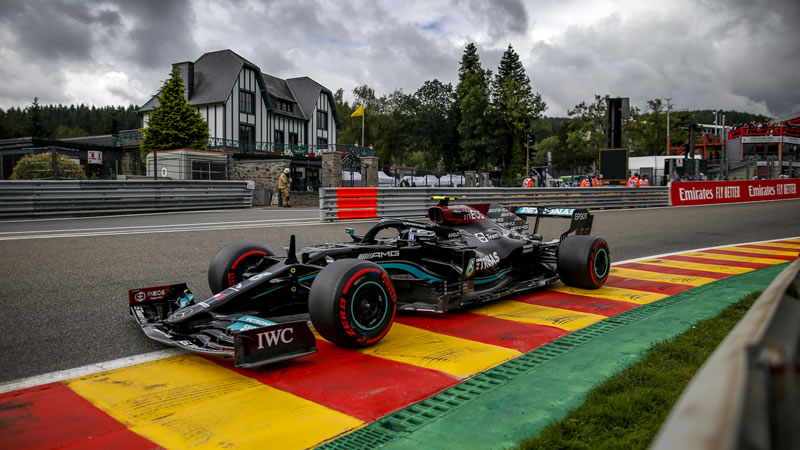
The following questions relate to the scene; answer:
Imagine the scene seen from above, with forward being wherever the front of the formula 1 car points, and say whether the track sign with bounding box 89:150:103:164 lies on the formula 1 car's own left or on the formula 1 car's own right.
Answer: on the formula 1 car's own right

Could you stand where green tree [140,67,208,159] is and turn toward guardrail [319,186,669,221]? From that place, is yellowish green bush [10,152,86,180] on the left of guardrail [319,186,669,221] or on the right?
right

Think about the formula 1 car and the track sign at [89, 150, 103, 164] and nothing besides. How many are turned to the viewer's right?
0

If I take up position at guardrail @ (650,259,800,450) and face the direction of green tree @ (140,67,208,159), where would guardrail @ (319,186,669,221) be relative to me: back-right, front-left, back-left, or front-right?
front-right

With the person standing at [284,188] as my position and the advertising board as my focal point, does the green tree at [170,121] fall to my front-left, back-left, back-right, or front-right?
back-left

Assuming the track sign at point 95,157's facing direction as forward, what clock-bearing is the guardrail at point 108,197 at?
The guardrail is roughly at 12 o'clock from the track sign.

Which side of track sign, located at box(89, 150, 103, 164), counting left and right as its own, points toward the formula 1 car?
front

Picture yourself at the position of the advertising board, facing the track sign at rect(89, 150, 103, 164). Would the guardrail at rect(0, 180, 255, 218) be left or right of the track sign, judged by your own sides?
left

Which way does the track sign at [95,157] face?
toward the camera

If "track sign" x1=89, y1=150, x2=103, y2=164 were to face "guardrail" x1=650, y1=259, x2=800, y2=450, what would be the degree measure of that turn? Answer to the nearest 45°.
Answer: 0° — it already faces it

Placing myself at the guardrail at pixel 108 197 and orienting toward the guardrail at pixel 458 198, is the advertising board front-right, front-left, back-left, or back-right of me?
front-left
